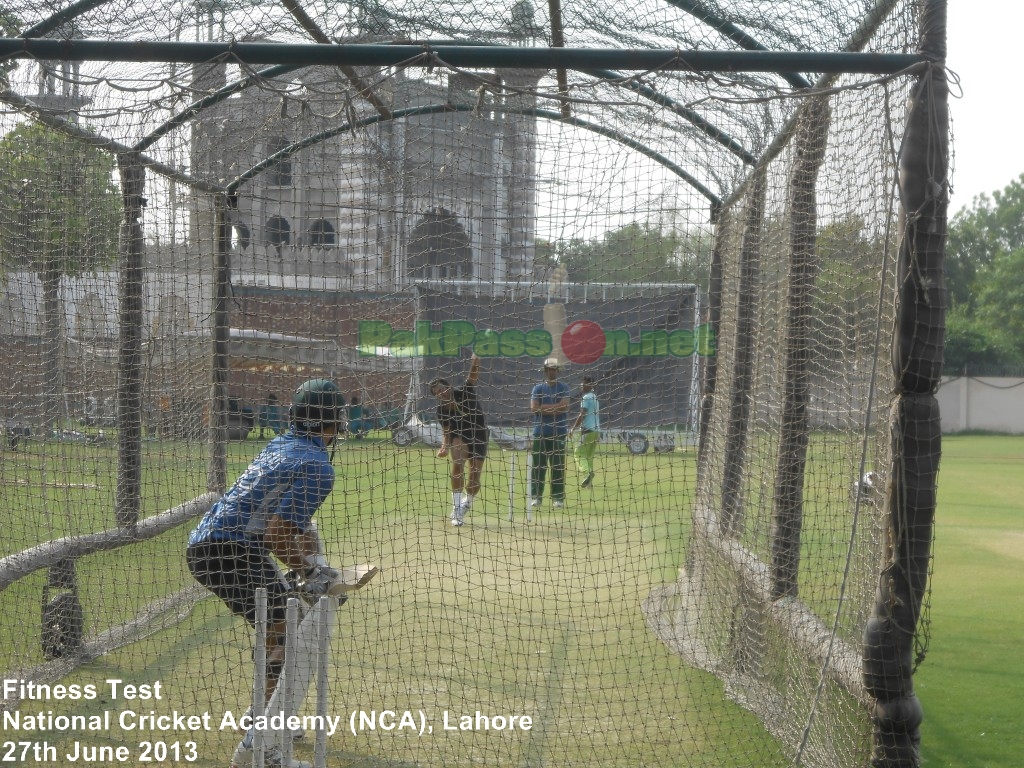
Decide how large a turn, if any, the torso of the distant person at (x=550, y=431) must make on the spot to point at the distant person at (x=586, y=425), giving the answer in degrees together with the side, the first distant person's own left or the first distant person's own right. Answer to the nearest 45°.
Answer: approximately 135° to the first distant person's own left

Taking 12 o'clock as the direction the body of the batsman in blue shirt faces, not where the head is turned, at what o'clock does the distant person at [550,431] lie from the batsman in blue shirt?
The distant person is roughly at 10 o'clock from the batsman in blue shirt.

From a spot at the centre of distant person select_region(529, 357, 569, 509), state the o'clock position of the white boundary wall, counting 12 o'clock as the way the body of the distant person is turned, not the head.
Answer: The white boundary wall is roughly at 7 o'clock from the distant person.

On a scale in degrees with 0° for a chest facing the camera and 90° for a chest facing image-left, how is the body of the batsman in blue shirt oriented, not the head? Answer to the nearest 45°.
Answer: approximately 270°

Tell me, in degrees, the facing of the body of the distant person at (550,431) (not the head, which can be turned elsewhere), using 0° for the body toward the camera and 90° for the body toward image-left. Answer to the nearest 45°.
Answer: approximately 0°

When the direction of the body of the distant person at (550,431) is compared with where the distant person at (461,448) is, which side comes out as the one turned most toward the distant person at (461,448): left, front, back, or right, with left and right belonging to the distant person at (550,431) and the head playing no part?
front

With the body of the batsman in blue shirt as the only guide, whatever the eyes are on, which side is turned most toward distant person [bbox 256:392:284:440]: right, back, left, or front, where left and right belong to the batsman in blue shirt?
left

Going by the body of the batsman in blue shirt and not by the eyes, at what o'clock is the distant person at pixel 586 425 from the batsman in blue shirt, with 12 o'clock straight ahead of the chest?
The distant person is roughly at 10 o'clock from the batsman in blue shirt.
